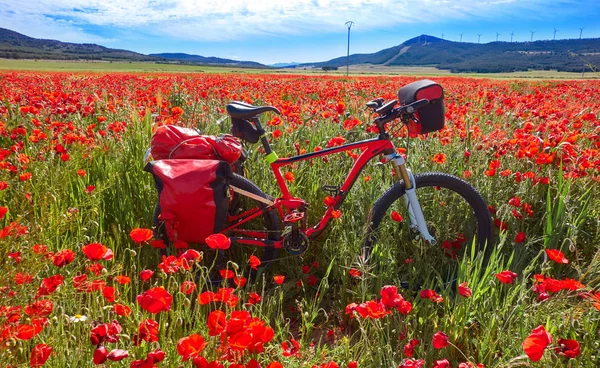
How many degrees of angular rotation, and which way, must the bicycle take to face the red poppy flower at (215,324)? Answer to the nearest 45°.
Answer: approximately 90° to its right

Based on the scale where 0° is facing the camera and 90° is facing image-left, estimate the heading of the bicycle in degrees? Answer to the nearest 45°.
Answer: approximately 270°

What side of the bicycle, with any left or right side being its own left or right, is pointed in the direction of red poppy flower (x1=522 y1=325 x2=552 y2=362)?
right

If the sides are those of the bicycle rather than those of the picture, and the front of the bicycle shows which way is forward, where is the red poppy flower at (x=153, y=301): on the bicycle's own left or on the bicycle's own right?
on the bicycle's own right
